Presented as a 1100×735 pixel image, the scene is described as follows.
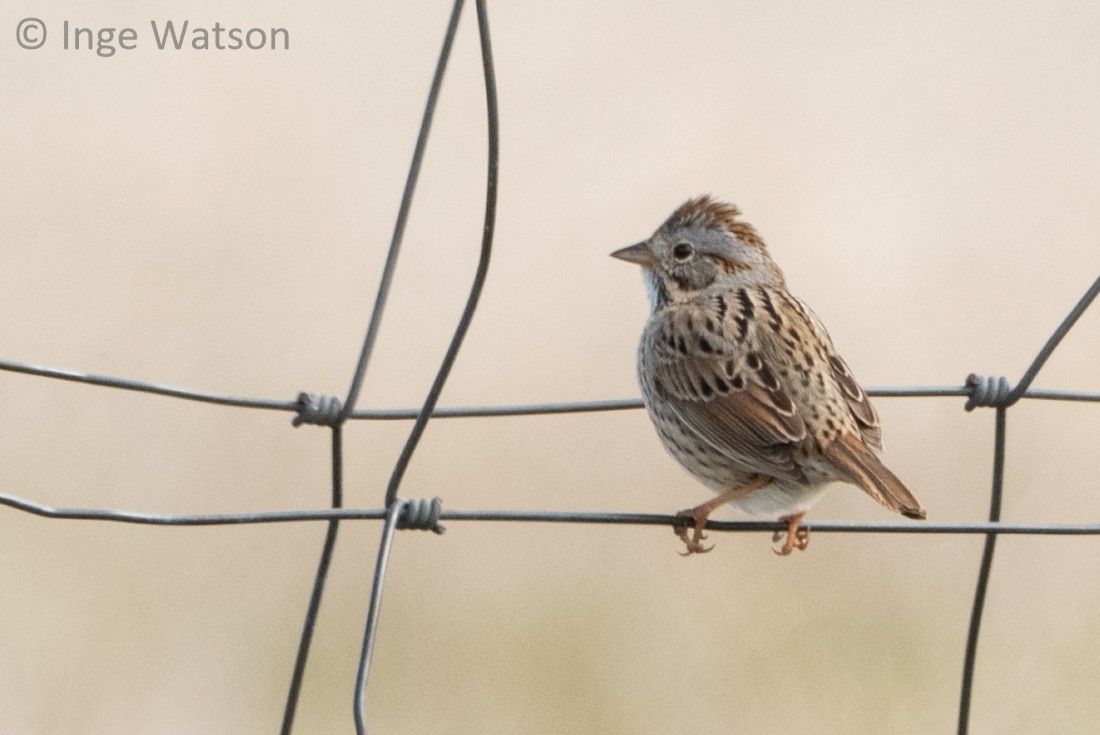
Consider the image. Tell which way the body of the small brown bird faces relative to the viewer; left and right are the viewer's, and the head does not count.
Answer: facing away from the viewer and to the left of the viewer
